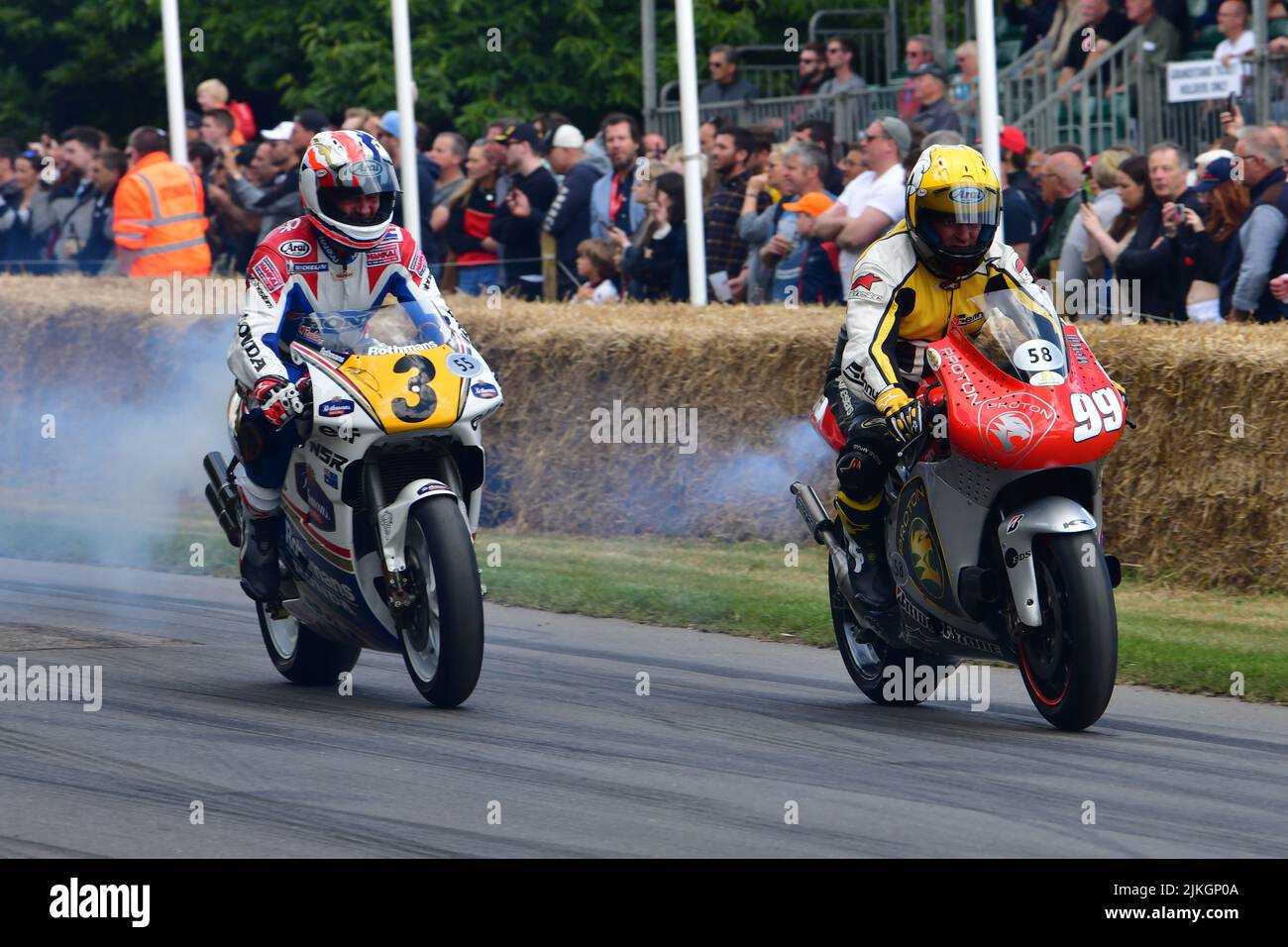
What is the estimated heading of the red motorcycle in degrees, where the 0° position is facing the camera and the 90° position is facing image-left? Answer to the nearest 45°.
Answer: approximately 315°

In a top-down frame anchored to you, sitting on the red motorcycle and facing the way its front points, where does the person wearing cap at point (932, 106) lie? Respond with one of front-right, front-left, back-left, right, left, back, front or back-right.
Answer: back-left

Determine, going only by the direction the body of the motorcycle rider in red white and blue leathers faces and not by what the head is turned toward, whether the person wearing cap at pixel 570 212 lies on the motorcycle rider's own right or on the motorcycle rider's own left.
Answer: on the motorcycle rider's own left

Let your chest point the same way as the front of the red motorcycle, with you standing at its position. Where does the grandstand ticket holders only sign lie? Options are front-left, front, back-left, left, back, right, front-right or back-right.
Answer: back-left

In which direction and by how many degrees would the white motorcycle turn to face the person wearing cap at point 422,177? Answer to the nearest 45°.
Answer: approximately 135° to its left

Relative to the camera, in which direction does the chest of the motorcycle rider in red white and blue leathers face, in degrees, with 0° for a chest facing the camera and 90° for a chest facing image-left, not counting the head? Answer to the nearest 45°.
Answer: approximately 315°

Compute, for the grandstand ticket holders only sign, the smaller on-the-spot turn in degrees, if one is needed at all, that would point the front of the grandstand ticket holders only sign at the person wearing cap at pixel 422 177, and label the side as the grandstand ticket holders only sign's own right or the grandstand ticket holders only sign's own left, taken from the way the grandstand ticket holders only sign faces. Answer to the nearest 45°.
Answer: approximately 90° to the grandstand ticket holders only sign's own right
